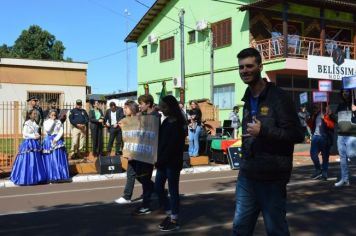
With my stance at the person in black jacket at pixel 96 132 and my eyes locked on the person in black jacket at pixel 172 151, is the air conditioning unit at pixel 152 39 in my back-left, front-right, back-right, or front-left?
back-left

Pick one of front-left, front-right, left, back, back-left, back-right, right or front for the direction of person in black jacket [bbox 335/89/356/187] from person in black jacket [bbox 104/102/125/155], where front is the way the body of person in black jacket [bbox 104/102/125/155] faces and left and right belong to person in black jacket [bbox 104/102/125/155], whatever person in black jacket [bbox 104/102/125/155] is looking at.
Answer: front-left

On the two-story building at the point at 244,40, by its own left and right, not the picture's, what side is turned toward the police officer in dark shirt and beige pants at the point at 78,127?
right

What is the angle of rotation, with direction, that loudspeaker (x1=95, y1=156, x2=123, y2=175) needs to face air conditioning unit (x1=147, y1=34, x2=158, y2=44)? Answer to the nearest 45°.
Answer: approximately 180°

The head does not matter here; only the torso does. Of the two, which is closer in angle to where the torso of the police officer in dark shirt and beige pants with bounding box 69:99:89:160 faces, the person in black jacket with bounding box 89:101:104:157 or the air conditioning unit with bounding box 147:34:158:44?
the person in black jacket

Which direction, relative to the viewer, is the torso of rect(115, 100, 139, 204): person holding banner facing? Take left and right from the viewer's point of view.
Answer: facing to the left of the viewer

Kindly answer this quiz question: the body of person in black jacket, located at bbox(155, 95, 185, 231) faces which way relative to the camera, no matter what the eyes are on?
to the viewer's left
